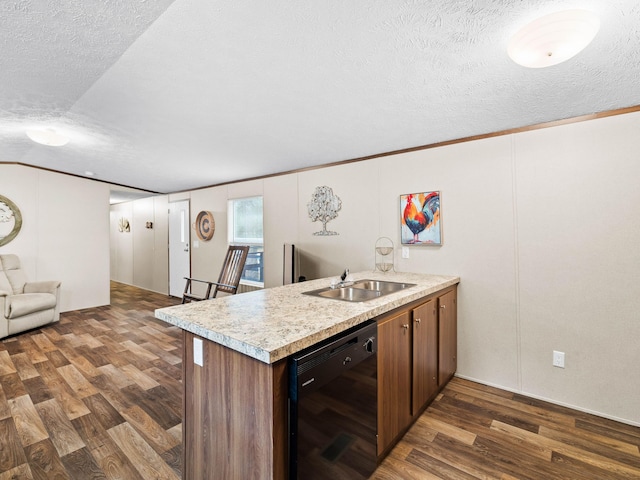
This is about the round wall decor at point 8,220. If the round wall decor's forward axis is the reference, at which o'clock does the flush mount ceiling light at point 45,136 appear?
The flush mount ceiling light is roughly at 12 o'clock from the round wall decor.

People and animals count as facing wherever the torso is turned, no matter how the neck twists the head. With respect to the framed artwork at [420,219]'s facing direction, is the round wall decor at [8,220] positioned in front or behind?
in front

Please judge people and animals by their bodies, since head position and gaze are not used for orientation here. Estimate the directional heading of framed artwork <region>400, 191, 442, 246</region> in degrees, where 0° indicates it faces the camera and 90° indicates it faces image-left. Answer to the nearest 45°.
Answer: approximately 45°

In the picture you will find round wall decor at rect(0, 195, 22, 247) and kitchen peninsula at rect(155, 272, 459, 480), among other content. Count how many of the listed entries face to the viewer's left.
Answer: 0

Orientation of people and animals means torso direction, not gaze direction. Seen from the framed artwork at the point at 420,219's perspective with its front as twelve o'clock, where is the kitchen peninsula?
The kitchen peninsula is roughly at 11 o'clock from the framed artwork.

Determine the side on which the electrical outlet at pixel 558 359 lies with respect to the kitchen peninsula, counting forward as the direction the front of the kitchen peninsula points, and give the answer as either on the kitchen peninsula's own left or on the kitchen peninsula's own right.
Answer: on the kitchen peninsula's own left

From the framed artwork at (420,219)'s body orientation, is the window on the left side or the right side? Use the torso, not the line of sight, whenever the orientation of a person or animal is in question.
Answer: on its right

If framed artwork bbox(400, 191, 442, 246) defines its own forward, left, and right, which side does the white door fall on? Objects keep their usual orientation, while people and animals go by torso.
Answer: on its right

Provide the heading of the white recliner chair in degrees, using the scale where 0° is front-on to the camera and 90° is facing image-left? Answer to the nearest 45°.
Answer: approximately 315°

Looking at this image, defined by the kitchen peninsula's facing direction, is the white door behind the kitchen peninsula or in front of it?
behind
